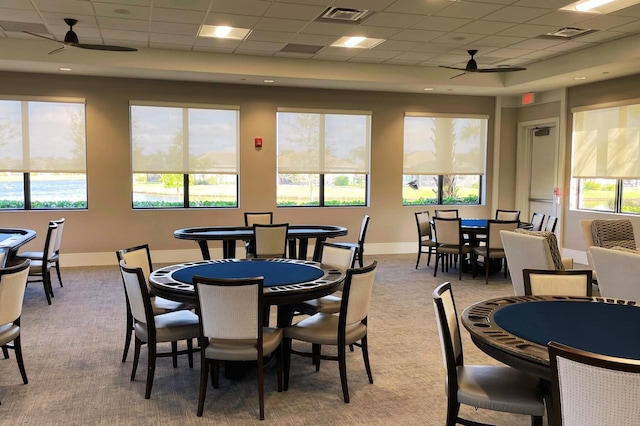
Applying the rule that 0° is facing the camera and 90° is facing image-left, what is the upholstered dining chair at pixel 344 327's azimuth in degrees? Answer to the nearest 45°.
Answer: approximately 135°

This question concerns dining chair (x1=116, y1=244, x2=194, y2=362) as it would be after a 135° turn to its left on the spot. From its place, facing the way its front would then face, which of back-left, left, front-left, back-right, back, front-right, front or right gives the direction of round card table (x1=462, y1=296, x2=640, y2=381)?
back-right

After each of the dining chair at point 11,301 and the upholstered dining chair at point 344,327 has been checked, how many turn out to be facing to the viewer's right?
0

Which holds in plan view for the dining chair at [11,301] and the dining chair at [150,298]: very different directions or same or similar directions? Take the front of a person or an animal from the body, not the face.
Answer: very different directions

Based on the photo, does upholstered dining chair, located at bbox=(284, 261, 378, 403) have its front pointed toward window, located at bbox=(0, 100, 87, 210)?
yes

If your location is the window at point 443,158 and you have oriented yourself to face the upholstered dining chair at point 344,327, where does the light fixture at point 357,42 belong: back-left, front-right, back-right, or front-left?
front-right

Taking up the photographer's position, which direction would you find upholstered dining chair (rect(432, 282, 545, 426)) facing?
facing to the right of the viewer

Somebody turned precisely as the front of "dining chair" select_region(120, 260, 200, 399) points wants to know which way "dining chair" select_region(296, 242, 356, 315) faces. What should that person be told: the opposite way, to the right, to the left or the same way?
the opposite way

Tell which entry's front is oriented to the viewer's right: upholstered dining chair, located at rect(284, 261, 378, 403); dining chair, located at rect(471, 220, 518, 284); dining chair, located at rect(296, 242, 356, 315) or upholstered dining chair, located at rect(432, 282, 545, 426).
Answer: upholstered dining chair, located at rect(432, 282, 545, 426)

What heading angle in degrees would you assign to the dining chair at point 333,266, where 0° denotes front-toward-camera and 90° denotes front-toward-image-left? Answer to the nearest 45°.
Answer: approximately 45°

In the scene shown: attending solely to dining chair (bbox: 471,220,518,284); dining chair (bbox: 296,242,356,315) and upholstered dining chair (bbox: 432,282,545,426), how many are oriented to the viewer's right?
1

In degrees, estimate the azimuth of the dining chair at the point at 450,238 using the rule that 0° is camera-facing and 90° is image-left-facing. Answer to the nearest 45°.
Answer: approximately 225°

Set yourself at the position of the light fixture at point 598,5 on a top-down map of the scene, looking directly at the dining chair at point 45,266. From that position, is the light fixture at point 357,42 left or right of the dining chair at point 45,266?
right

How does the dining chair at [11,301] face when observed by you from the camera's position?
facing away from the viewer and to the left of the viewer

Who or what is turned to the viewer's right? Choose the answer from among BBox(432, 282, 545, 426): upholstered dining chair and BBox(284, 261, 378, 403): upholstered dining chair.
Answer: BBox(432, 282, 545, 426): upholstered dining chair

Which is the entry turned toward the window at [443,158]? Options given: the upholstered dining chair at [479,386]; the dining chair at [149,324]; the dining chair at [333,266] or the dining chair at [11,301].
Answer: the dining chair at [149,324]

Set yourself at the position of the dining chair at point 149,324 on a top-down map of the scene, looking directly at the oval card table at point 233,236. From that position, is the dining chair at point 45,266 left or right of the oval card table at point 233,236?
left
